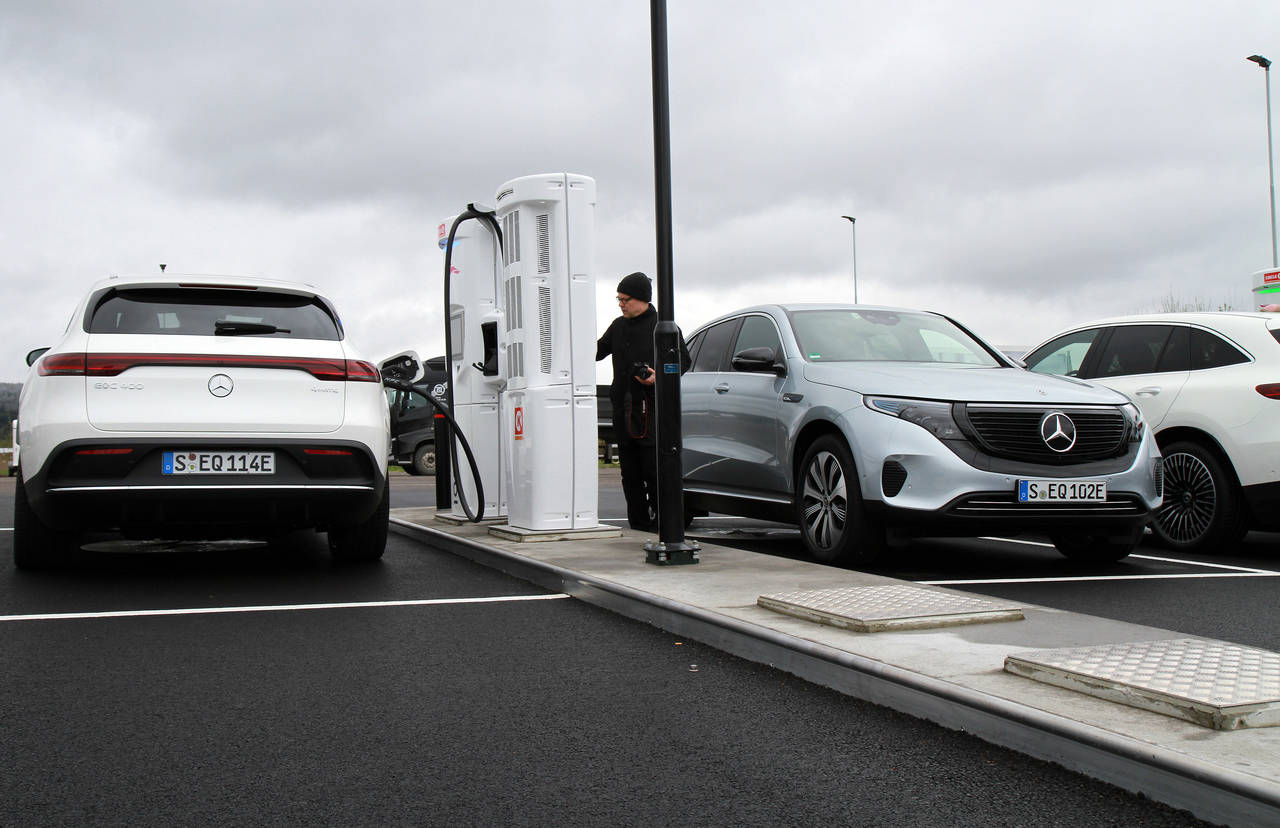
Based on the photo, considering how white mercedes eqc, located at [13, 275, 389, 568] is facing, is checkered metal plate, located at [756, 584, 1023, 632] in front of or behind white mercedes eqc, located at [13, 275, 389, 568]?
behind

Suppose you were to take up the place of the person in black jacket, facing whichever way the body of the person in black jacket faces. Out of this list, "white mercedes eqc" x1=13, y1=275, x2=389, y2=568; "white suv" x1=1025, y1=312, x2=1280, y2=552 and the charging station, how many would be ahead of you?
2

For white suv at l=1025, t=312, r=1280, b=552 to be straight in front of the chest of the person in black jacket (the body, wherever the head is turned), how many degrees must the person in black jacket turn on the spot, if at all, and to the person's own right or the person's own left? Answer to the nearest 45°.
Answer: approximately 135° to the person's own left

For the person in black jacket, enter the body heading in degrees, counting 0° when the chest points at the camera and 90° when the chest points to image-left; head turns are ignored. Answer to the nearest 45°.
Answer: approximately 45°

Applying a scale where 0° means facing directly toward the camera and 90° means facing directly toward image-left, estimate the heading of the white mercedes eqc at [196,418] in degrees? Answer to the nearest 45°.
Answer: approximately 180°

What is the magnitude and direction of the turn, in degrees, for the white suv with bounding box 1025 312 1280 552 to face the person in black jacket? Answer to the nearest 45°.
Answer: approximately 45° to its left

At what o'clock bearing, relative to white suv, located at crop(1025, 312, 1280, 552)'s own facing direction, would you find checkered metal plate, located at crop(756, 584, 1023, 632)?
The checkered metal plate is roughly at 8 o'clock from the white suv.

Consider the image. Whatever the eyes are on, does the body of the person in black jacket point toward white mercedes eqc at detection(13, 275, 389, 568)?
yes

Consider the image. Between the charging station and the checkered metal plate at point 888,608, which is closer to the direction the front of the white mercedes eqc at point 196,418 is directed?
the charging station

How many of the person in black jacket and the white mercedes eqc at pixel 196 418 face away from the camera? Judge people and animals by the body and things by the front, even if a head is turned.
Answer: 1

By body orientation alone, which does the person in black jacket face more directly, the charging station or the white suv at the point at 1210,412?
the charging station

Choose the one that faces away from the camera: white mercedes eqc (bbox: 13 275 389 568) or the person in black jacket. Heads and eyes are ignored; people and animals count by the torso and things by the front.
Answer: the white mercedes eqc

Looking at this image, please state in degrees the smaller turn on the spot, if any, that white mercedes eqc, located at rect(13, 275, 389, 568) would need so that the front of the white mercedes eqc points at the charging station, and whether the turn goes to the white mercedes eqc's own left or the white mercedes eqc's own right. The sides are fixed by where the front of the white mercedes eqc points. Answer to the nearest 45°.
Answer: approximately 90° to the white mercedes eqc's own right
